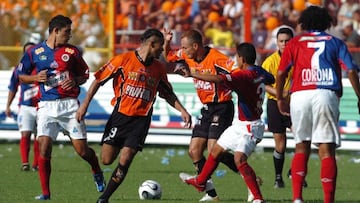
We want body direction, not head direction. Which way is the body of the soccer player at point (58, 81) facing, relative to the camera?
toward the camera

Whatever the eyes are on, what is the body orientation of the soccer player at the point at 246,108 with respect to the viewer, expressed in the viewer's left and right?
facing away from the viewer and to the left of the viewer

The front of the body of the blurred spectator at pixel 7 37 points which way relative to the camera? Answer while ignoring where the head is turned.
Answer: toward the camera

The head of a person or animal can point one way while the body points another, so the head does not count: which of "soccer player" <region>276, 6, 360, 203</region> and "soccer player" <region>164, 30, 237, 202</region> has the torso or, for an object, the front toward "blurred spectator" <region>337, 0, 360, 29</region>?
"soccer player" <region>276, 6, 360, 203</region>

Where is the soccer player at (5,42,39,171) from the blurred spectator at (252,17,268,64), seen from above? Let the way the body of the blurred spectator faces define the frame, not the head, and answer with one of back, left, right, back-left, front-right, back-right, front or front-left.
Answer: front-right

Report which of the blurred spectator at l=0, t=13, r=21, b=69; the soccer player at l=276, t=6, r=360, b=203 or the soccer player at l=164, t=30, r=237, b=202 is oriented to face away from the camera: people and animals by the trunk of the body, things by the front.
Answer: the soccer player at l=276, t=6, r=360, b=203

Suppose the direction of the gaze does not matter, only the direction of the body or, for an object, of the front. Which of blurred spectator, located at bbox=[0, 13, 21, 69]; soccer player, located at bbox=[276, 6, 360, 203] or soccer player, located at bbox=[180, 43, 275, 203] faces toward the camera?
the blurred spectator

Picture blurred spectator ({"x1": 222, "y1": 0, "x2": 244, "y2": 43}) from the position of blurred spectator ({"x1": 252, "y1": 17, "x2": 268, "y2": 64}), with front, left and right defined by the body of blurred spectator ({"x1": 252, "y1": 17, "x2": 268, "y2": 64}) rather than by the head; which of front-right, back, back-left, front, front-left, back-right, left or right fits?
right

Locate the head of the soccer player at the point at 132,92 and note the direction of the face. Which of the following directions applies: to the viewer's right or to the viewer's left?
to the viewer's right

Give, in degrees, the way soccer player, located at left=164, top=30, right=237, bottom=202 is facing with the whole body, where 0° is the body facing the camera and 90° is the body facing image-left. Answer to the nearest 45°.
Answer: approximately 45°

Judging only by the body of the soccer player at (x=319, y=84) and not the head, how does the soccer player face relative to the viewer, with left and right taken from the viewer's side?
facing away from the viewer

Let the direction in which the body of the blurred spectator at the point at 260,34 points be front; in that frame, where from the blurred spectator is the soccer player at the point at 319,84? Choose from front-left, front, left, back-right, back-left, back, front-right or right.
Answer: front

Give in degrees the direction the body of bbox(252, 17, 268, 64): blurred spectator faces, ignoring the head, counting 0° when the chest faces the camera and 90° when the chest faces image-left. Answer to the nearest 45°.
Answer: approximately 0°
